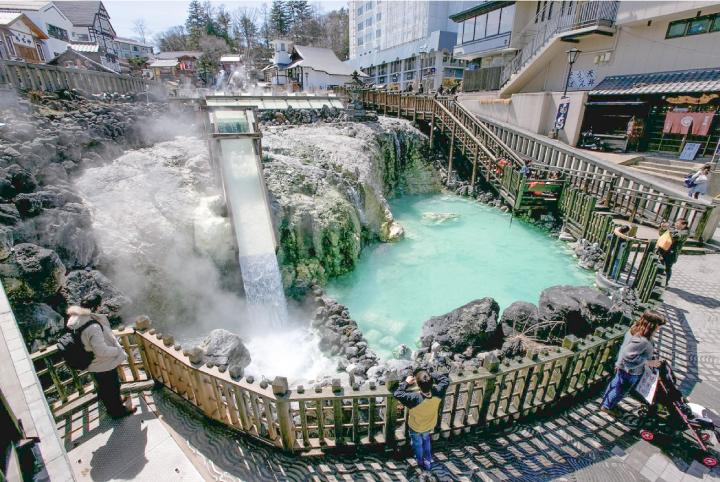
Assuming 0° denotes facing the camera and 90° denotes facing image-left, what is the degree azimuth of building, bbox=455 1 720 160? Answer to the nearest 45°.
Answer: approximately 45°

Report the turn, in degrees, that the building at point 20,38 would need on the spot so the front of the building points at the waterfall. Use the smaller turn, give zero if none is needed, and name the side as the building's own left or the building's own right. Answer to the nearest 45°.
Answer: approximately 45° to the building's own right

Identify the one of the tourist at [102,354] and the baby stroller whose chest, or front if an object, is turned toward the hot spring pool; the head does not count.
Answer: the tourist

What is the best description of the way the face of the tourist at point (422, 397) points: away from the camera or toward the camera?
away from the camera

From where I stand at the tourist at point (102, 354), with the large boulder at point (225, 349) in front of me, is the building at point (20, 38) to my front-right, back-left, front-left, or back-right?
front-left

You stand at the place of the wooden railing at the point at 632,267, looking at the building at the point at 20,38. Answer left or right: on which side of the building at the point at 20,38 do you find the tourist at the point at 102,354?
left

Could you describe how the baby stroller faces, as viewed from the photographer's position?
facing the viewer and to the right of the viewer

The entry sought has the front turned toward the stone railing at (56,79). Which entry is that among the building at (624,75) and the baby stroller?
the building

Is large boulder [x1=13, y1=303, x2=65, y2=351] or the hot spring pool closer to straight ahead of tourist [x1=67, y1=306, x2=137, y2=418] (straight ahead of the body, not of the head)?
the hot spring pool

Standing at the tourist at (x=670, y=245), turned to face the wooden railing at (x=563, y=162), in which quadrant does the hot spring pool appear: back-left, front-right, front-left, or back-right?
front-left

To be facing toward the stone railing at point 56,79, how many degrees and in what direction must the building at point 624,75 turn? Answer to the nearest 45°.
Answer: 0° — it already faces it

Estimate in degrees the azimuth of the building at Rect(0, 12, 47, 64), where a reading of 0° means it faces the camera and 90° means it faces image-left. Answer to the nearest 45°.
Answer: approximately 315°

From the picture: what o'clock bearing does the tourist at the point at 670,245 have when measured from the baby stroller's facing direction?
The tourist is roughly at 7 o'clock from the baby stroller.

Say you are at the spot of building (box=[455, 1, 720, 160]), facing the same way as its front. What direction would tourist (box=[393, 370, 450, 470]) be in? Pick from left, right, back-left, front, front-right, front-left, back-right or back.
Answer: front-left

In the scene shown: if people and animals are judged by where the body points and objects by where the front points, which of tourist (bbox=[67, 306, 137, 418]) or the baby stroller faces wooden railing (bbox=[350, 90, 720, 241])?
the tourist

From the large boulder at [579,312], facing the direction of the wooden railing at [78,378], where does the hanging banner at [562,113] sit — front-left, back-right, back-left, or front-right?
back-right
